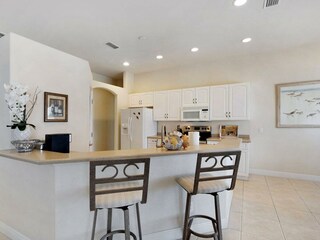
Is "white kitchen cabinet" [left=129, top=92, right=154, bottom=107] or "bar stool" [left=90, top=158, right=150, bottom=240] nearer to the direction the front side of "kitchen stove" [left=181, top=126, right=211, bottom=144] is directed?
the bar stool

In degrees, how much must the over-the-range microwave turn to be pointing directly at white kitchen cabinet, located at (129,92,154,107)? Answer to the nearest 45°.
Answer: approximately 90° to its right

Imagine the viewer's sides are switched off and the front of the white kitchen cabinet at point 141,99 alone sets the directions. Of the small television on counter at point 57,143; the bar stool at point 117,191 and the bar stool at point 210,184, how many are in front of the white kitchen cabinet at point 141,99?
3

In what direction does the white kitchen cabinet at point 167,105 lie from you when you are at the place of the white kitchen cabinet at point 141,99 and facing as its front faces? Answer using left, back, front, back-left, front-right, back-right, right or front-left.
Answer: front-left

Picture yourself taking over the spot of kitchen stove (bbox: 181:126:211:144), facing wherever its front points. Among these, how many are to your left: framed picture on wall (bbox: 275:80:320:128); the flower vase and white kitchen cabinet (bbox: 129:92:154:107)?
1

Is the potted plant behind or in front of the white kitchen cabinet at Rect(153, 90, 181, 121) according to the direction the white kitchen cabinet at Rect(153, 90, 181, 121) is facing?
in front

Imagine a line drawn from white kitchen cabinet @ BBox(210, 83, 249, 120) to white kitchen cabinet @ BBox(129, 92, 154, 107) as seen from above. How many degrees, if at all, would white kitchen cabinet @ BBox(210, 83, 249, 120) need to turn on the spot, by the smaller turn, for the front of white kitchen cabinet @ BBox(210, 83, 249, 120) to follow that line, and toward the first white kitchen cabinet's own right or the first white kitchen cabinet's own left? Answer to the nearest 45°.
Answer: approximately 90° to the first white kitchen cabinet's own right

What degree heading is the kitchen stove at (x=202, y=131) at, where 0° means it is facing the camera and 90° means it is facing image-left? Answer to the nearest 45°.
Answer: approximately 0°

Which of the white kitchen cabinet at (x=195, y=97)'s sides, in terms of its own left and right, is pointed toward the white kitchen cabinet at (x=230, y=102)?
left
